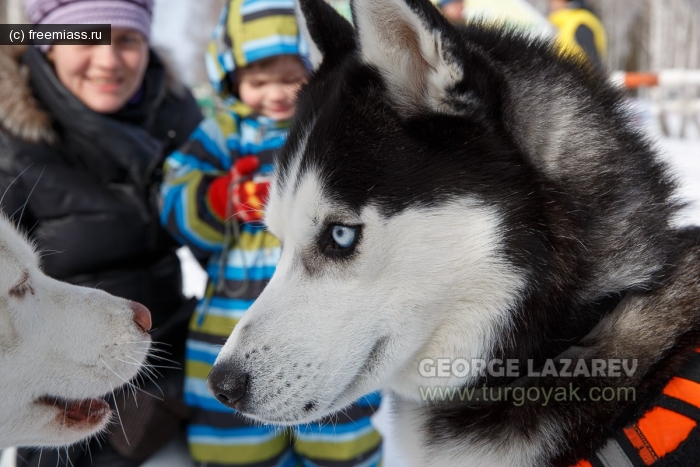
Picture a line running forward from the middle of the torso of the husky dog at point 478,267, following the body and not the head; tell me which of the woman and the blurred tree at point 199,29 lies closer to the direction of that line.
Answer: the woman

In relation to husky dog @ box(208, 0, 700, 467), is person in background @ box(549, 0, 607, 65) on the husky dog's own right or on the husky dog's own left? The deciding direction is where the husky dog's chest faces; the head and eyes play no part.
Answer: on the husky dog's own right

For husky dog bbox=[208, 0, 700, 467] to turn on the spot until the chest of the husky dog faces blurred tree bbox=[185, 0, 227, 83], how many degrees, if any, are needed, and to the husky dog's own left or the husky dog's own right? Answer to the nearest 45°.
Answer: approximately 45° to the husky dog's own right

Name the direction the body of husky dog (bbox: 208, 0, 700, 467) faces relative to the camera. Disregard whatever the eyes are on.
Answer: to the viewer's left

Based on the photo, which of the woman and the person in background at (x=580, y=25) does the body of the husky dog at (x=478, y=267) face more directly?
the woman

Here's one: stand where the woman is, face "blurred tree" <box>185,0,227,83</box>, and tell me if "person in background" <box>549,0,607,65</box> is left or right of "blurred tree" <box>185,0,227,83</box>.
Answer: right
